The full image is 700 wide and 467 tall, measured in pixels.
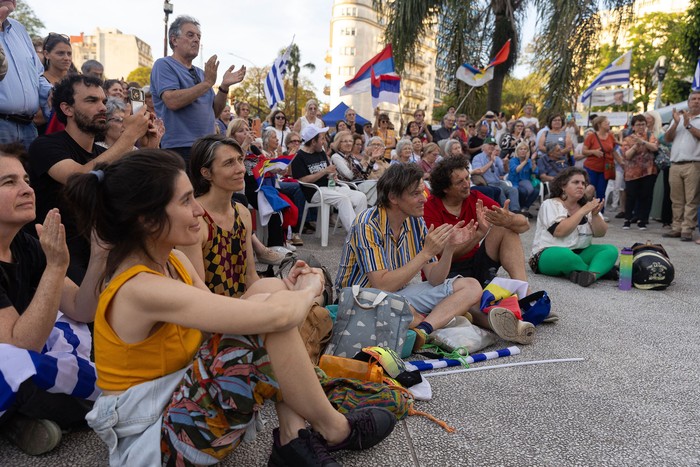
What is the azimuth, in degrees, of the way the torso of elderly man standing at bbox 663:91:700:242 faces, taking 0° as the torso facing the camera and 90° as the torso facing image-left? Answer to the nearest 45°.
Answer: approximately 45°

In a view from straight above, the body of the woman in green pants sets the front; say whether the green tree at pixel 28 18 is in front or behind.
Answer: behind

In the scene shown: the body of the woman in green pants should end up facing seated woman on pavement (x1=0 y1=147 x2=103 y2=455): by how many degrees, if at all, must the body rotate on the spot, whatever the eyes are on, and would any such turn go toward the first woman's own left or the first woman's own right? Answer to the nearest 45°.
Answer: approximately 90° to the first woman's own right

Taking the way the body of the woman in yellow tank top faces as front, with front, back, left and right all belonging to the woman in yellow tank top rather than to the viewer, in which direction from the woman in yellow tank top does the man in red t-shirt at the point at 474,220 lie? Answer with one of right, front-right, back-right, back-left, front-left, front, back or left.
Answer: front-left

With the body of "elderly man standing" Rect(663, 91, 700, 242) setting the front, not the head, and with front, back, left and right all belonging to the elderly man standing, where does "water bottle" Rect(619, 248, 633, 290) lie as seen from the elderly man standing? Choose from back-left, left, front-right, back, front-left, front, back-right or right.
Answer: front-left

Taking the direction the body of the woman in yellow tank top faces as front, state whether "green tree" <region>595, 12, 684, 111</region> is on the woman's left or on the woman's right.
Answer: on the woman's left

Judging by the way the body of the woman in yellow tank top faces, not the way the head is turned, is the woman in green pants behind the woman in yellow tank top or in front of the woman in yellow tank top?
in front

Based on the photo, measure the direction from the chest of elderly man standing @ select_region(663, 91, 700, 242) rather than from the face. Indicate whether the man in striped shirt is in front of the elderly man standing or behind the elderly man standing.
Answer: in front

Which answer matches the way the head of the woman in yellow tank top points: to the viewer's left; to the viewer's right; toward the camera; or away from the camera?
to the viewer's right

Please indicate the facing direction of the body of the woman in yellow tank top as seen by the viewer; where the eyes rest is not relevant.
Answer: to the viewer's right

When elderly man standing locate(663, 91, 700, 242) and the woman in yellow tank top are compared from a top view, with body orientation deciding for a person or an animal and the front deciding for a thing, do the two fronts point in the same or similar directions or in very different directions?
very different directions

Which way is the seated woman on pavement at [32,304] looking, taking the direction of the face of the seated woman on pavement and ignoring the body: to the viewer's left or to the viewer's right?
to the viewer's right

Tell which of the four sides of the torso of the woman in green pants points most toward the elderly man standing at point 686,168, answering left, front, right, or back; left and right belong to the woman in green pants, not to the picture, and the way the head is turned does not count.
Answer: left

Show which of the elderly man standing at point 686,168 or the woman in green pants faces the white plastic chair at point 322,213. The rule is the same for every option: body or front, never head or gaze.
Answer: the elderly man standing

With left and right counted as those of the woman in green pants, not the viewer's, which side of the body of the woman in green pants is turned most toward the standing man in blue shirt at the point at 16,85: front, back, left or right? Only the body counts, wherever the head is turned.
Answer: right
